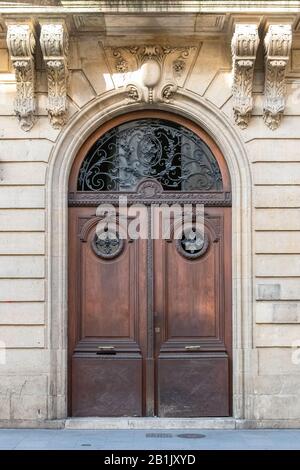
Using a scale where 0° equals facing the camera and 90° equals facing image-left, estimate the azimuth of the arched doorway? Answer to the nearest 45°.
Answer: approximately 0°
